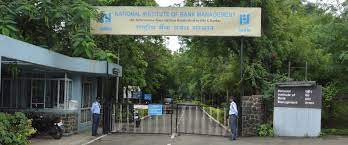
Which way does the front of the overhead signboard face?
toward the camera

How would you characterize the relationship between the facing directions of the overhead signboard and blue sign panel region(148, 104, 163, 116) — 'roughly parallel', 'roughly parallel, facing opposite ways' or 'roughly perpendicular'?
roughly parallel

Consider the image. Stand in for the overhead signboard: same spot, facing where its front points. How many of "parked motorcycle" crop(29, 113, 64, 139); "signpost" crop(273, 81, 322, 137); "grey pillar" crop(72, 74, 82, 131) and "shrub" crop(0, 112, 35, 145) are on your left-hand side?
1

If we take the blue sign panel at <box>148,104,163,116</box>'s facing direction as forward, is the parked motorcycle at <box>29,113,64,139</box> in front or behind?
in front

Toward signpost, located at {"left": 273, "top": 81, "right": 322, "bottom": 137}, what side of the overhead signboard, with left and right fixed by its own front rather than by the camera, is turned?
left

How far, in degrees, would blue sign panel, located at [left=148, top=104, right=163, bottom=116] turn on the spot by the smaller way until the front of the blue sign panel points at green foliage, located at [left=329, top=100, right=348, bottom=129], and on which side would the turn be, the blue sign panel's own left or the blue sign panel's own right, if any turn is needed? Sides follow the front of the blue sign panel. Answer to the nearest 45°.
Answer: approximately 90° to the blue sign panel's own left

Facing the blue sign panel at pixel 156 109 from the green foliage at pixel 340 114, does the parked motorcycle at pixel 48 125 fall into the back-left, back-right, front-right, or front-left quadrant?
front-left

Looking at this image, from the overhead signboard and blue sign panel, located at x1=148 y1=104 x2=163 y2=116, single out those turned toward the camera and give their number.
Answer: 2

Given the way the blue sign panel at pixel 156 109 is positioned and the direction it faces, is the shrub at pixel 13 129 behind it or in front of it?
in front

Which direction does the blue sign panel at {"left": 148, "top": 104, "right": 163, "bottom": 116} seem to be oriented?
toward the camera

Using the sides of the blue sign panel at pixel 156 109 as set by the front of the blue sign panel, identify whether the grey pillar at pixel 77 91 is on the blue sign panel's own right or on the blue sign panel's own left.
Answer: on the blue sign panel's own right

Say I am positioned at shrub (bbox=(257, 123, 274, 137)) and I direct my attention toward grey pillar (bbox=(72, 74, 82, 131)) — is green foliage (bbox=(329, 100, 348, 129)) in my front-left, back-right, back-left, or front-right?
back-right

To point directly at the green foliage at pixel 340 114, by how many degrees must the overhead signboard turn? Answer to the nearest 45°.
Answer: approximately 90° to its left

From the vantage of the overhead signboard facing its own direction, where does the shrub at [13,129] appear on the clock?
The shrub is roughly at 1 o'clock from the overhead signboard.

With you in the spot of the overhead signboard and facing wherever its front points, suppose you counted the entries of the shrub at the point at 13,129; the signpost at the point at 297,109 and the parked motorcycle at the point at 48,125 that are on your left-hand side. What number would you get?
1
